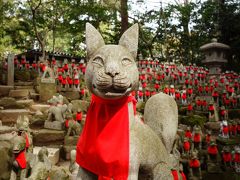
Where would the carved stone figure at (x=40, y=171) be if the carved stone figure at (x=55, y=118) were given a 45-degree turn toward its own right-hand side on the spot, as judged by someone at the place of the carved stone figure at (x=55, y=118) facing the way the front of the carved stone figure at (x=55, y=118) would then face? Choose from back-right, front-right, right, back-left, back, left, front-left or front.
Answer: left

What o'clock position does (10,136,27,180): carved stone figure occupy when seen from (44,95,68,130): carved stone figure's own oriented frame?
(10,136,27,180): carved stone figure is roughly at 11 o'clock from (44,95,68,130): carved stone figure.

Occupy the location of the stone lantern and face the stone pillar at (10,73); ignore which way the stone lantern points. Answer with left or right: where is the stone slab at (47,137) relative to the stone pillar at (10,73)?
left

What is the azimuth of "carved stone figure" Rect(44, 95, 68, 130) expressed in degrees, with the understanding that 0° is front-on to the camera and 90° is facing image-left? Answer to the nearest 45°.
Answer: approximately 45°

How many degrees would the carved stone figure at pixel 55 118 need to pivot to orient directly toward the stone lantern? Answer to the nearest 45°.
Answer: approximately 180°

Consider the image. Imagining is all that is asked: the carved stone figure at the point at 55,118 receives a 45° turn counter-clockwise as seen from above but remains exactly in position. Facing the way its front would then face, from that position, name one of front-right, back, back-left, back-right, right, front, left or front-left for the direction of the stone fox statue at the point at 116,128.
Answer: front

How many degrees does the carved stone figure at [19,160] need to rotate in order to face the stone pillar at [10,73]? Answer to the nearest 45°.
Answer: approximately 135° to its right

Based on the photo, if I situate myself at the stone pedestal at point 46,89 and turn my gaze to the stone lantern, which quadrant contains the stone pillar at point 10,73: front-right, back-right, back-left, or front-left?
back-left

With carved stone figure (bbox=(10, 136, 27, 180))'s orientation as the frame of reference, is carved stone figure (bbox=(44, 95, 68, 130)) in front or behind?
behind

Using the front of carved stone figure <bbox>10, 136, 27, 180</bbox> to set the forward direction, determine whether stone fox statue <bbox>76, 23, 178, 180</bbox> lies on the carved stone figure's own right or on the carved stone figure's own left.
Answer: on the carved stone figure's own left
